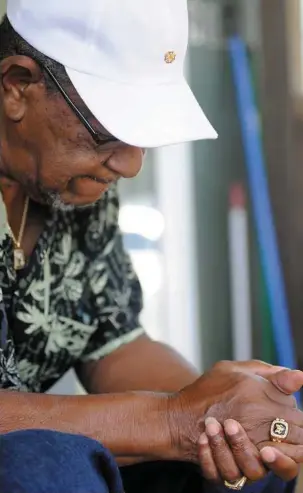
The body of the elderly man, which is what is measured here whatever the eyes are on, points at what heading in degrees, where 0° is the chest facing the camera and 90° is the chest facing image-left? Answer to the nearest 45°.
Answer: approximately 315°

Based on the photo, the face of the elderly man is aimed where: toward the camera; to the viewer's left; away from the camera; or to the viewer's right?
to the viewer's right
